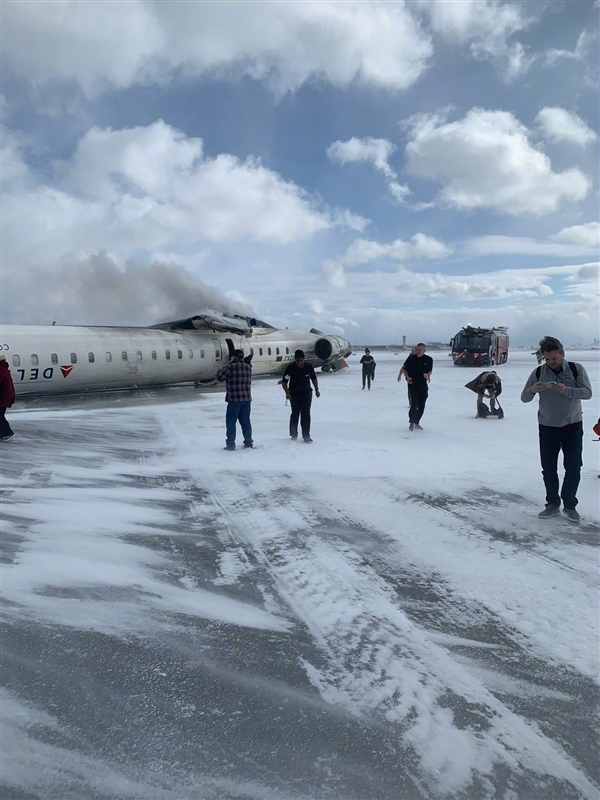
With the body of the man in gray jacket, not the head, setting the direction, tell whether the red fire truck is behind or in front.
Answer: behind

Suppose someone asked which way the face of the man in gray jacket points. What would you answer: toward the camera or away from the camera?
toward the camera

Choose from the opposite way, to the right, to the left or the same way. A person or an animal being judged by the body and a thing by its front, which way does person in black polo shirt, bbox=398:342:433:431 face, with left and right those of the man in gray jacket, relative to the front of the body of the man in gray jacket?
the same way

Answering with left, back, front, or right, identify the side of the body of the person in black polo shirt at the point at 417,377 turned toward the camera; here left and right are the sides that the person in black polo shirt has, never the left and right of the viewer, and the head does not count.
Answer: front

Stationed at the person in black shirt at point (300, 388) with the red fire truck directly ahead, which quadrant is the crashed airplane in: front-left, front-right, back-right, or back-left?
front-left

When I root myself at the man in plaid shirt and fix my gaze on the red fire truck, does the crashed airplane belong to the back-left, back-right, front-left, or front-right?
front-left

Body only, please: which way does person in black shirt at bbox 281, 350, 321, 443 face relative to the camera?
toward the camera

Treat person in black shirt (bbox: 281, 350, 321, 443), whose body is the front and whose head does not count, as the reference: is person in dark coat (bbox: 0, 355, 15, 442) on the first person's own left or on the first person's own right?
on the first person's own right

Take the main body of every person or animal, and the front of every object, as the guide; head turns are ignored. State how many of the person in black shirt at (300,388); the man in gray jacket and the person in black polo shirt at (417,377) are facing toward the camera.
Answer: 3

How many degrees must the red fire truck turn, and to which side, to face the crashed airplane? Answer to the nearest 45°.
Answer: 0° — it already faces it

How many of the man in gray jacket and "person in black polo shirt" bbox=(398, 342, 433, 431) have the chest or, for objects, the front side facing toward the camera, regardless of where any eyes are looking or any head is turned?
2

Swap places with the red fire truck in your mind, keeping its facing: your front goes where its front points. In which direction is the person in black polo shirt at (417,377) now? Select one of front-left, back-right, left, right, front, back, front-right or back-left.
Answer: front-left

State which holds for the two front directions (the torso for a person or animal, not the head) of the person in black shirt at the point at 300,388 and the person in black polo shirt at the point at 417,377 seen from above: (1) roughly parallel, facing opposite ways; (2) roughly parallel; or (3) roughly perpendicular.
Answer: roughly parallel

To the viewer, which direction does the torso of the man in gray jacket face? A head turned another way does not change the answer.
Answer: toward the camera

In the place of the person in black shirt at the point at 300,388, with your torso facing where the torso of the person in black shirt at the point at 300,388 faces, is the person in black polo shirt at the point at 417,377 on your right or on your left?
on your left
